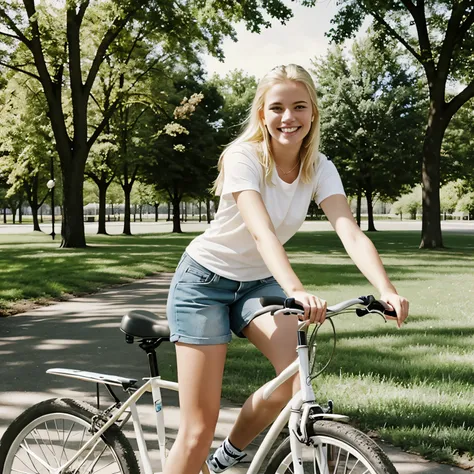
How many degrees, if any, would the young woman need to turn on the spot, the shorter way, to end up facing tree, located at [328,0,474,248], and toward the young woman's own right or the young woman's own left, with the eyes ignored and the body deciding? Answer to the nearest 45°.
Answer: approximately 135° to the young woman's own left

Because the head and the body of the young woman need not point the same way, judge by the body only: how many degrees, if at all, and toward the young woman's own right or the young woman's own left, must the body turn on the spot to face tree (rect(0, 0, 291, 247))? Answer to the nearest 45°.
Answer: approximately 135° to the young woman's own left

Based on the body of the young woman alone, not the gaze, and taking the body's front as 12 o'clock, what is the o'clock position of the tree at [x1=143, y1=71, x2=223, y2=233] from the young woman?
The tree is roughly at 7 o'clock from the young woman.

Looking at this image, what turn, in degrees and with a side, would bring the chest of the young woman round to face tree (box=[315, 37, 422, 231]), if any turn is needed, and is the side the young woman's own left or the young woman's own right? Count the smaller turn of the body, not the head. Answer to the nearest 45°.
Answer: approximately 135° to the young woman's own left

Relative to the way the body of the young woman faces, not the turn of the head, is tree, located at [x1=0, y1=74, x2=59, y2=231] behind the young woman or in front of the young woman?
behind

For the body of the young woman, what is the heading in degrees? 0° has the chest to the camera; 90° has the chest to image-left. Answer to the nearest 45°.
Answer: approximately 315°
